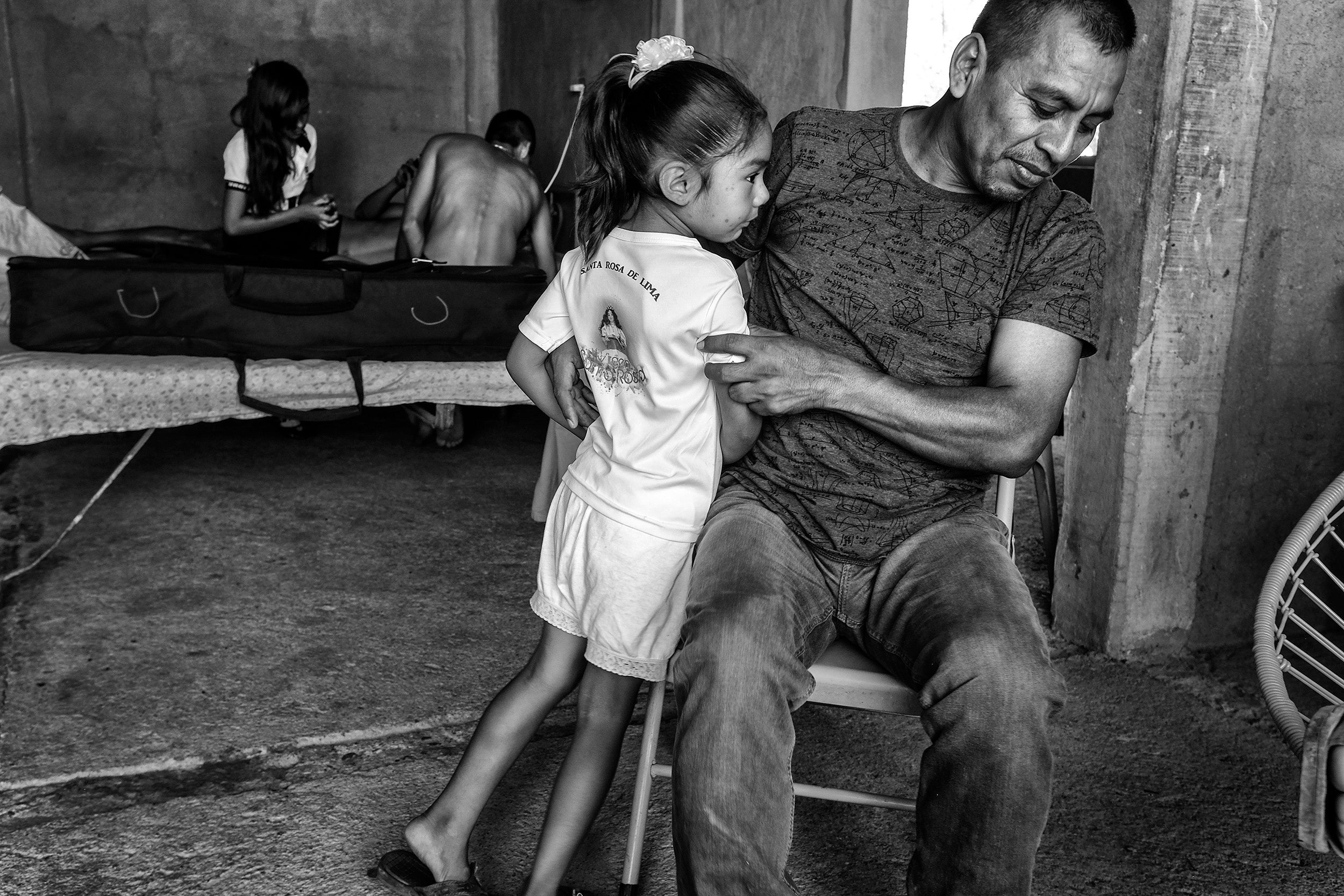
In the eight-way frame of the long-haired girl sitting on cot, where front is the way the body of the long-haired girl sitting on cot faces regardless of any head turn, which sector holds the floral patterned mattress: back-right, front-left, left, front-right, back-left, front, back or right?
front-right

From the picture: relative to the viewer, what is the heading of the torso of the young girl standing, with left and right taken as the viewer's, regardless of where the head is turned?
facing away from the viewer and to the right of the viewer

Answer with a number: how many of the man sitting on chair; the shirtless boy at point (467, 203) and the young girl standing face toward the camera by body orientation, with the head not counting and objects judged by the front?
1

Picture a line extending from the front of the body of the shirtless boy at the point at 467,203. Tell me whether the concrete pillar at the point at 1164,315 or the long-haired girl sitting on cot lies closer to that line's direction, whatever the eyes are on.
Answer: the long-haired girl sitting on cot

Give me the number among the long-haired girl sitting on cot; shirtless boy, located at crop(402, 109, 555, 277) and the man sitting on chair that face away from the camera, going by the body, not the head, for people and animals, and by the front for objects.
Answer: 1

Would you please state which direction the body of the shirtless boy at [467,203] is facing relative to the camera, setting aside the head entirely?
away from the camera

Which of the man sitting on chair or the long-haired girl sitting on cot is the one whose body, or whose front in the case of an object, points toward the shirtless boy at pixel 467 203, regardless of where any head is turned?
the long-haired girl sitting on cot

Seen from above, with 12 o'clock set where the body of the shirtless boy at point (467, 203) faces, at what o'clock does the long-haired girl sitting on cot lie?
The long-haired girl sitting on cot is roughly at 10 o'clock from the shirtless boy.

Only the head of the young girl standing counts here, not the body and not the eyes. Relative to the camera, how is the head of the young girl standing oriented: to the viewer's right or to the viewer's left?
to the viewer's right

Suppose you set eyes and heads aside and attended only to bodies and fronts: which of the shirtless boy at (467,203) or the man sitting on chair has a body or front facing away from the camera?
the shirtless boy

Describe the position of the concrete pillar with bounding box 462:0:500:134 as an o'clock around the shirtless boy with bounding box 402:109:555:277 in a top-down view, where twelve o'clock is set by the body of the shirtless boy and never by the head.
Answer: The concrete pillar is roughly at 12 o'clock from the shirtless boy.

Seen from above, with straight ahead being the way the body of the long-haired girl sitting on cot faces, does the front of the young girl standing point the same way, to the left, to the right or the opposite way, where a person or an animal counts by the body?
to the left

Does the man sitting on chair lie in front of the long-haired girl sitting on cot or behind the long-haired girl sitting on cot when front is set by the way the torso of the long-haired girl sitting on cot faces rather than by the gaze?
in front

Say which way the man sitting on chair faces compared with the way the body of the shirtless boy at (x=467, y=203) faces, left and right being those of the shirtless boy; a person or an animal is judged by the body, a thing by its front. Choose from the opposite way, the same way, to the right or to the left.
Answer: the opposite way
